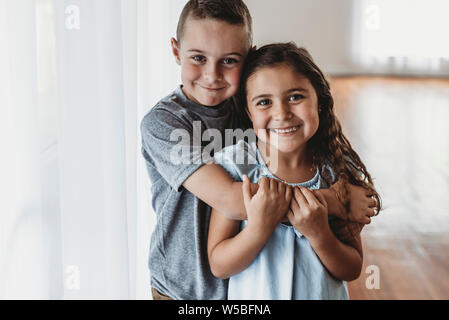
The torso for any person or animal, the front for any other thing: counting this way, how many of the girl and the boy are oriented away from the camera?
0

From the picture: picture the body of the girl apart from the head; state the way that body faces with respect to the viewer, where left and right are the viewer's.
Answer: facing the viewer

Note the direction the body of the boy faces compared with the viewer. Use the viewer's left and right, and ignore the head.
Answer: facing the viewer and to the right of the viewer
